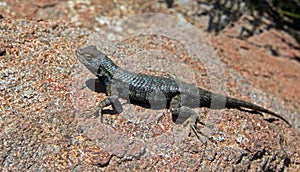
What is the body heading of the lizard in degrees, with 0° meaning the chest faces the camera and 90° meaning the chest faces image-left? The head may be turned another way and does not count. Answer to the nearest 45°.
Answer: approximately 90°
